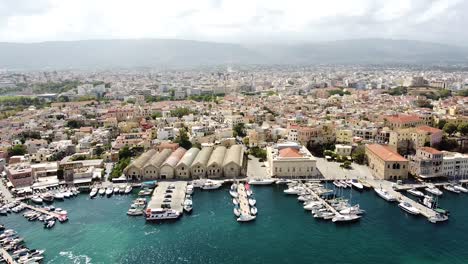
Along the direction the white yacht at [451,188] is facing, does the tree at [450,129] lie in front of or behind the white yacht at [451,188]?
behind

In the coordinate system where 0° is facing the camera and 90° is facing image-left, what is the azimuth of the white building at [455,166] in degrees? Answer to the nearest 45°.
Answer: approximately 0°

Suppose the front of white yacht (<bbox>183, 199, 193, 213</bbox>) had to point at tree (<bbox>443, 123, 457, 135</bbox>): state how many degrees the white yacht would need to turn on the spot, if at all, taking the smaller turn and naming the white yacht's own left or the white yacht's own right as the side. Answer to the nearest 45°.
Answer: approximately 135° to the white yacht's own left

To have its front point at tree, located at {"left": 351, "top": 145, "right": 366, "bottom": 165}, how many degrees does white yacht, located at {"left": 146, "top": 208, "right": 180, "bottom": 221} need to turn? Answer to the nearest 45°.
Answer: approximately 45° to its left

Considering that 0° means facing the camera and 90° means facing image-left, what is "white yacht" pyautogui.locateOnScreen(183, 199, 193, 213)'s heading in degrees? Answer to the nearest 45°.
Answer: approximately 0°

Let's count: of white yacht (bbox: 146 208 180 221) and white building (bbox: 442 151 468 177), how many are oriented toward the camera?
1

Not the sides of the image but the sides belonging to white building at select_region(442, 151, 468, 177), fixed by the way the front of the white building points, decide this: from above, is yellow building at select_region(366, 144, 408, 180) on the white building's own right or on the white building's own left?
on the white building's own right

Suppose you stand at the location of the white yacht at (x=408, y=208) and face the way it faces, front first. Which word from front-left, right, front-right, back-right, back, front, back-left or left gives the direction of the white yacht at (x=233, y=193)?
back-right

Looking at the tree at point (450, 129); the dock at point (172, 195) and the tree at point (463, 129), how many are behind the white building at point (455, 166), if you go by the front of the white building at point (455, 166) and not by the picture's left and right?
2

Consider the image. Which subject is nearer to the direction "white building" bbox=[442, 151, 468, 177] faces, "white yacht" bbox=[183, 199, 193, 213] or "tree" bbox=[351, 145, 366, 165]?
the white yacht

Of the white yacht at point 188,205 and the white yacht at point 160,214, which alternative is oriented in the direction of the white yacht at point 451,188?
the white yacht at point 160,214

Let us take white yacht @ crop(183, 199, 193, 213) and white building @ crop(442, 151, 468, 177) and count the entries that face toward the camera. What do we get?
2
